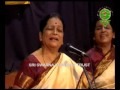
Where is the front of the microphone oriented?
to the viewer's left
